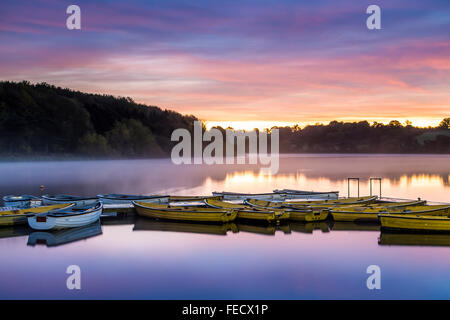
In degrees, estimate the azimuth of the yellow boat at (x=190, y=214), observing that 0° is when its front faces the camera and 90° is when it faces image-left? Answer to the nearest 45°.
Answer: approximately 135°

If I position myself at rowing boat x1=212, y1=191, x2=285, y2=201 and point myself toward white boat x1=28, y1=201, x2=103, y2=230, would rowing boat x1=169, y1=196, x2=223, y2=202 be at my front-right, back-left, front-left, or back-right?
front-right

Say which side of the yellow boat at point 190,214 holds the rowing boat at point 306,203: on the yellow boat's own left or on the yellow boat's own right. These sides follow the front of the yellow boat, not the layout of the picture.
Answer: on the yellow boat's own right

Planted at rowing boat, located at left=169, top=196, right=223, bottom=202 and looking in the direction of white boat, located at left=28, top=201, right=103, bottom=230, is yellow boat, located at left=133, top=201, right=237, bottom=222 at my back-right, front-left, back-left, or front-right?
front-left

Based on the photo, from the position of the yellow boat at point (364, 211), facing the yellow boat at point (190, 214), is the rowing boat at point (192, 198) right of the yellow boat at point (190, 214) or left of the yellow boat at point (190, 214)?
right

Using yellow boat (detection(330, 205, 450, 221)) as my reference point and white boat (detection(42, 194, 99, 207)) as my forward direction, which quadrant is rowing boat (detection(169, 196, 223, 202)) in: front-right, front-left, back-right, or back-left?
front-right

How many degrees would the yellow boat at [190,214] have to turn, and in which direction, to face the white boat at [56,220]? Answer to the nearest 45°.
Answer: approximately 45° to its left

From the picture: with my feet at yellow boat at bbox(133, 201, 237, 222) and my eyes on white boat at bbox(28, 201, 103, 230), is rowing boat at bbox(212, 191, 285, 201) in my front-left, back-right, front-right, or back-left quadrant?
back-right
